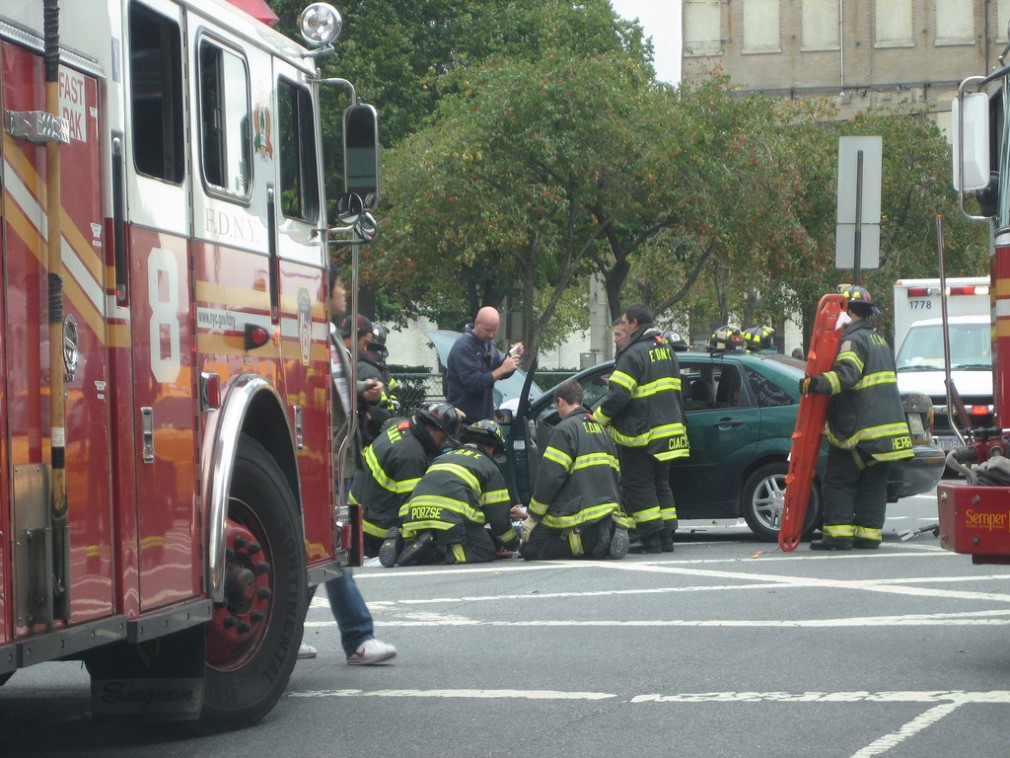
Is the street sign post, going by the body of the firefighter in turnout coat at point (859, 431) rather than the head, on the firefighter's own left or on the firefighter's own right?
on the firefighter's own right

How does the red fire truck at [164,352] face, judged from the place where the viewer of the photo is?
facing away from the viewer and to the right of the viewer

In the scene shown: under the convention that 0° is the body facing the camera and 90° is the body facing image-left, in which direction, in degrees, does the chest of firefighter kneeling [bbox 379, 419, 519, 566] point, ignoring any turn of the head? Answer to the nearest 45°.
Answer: approximately 225°

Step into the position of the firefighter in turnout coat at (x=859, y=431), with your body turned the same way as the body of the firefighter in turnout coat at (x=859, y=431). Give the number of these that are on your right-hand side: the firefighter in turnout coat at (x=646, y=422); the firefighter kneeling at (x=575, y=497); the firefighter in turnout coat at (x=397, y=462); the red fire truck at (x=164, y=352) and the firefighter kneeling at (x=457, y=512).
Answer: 0

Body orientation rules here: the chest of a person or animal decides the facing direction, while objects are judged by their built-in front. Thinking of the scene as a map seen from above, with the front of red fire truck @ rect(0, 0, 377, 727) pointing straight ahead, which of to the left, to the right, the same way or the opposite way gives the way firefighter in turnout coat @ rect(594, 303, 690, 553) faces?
to the left

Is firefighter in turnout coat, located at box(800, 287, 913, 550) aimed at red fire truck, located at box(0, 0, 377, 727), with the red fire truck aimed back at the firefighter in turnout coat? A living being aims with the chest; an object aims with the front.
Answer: no

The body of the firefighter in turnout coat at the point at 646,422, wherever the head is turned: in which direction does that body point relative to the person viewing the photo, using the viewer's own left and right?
facing away from the viewer and to the left of the viewer

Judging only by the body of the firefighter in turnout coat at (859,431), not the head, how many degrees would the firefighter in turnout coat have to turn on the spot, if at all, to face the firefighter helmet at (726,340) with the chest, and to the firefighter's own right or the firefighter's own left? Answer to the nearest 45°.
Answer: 0° — they already face it

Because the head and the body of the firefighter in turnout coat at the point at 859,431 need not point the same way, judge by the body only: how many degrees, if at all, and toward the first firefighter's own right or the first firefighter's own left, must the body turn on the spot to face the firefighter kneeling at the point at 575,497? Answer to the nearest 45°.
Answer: approximately 45° to the first firefighter's own left

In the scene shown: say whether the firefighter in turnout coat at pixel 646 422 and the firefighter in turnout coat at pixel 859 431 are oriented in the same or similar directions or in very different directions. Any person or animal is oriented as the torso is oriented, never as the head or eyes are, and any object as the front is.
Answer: same or similar directions

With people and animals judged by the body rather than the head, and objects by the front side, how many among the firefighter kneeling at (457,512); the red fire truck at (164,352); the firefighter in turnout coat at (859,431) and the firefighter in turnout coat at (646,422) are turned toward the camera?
0

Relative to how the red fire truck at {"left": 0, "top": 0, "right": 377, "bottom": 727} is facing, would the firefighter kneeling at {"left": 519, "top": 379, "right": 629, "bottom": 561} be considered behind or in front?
in front

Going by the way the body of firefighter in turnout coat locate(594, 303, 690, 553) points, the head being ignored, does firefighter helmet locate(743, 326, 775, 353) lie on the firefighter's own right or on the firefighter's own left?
on the firefighter's own right

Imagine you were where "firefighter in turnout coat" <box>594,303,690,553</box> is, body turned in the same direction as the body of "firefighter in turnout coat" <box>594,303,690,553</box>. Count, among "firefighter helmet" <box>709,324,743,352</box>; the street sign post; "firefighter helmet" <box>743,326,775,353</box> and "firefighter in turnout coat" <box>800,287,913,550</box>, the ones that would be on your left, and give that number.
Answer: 0

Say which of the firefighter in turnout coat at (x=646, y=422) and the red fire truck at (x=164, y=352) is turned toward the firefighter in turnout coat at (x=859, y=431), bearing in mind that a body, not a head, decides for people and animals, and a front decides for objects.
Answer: the red fire truck

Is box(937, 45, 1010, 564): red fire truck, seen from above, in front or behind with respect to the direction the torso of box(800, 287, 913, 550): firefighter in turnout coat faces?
behind

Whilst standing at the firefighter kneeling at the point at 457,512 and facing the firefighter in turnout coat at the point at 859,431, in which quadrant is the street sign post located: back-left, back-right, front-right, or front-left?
front-left

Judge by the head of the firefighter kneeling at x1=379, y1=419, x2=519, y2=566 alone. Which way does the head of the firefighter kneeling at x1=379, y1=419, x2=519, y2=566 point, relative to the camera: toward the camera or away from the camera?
away from the camera
